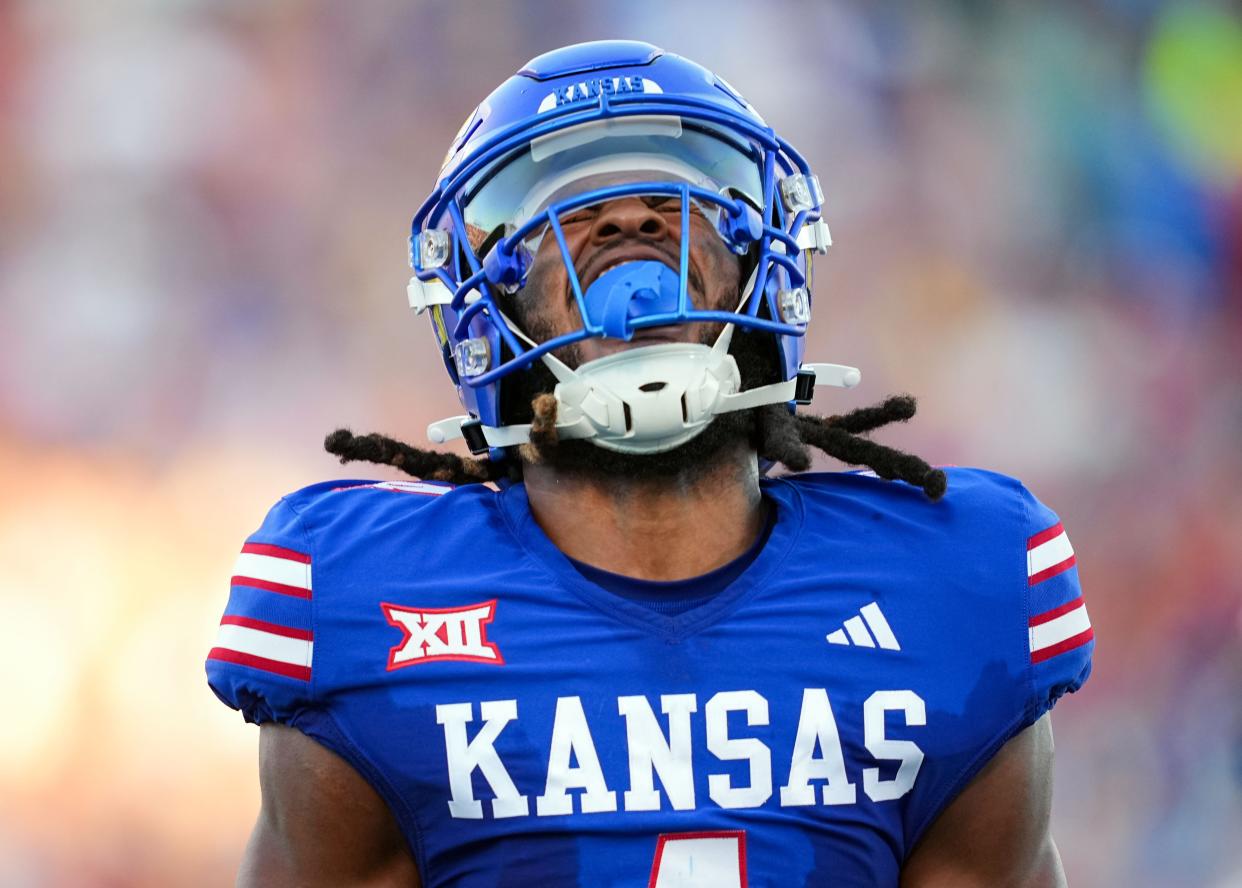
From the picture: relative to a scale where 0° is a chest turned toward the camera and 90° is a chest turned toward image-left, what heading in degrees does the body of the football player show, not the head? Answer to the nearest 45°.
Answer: approximately 0°
